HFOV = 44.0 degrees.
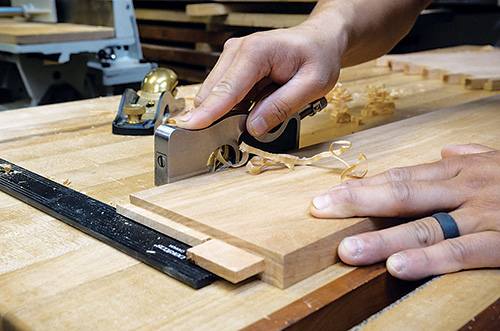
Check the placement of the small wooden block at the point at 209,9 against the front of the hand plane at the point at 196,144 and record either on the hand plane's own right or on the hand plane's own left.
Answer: on the hand plane's own right

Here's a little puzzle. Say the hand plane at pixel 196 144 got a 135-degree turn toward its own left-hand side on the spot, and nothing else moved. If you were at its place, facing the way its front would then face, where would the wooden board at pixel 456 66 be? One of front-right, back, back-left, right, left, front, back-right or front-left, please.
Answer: front-left

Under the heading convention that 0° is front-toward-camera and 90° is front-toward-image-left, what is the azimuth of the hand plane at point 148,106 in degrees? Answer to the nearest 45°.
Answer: approximately 45°

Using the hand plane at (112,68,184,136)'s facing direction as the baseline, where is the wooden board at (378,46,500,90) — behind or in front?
behind

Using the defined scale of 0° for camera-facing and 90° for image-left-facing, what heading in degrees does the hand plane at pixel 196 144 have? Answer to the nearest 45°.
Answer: approximately 45°

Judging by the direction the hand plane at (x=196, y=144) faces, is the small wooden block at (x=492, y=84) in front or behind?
behind
